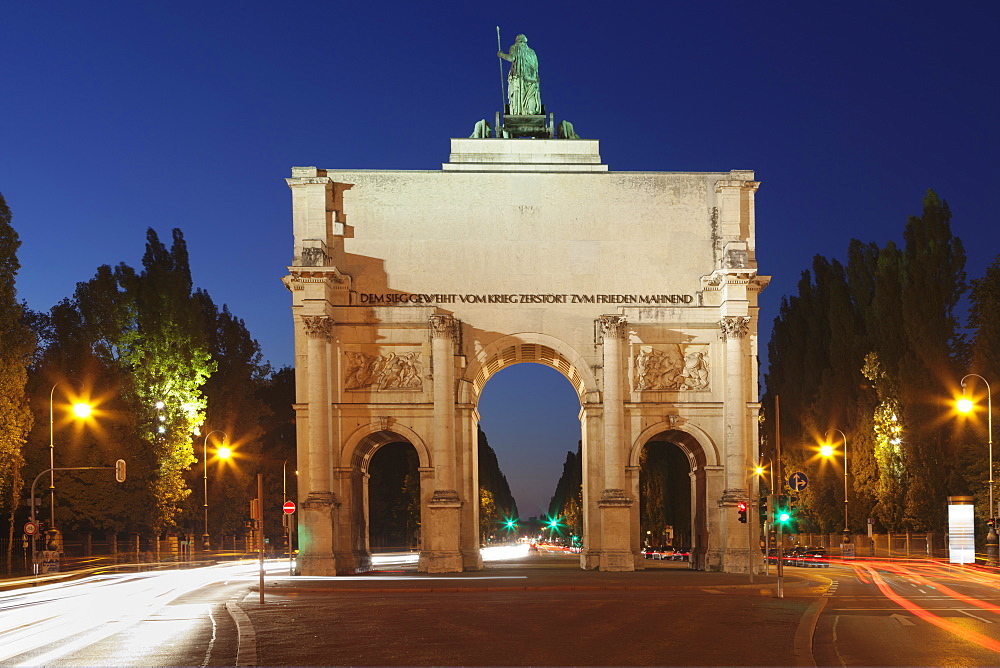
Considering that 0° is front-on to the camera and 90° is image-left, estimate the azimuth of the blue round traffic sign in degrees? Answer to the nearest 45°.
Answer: approximately 0°

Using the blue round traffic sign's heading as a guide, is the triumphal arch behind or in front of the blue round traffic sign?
behind

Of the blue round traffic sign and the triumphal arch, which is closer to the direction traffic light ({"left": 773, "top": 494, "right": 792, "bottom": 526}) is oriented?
the blue round traffic sign

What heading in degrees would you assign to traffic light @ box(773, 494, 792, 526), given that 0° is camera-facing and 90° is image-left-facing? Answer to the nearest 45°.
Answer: approximately 0°

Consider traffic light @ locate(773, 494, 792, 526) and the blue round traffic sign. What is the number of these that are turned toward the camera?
2
